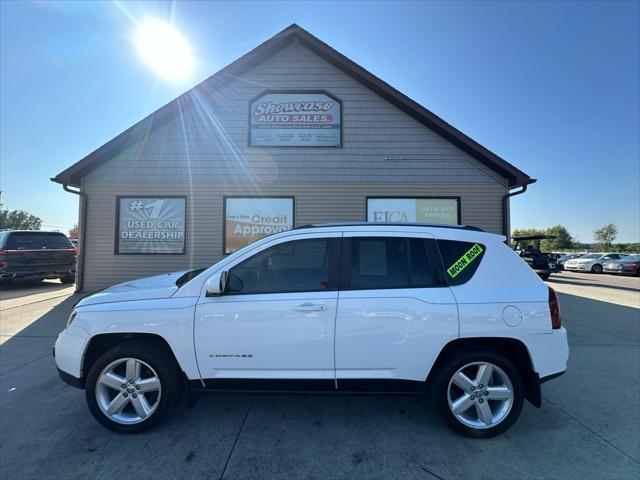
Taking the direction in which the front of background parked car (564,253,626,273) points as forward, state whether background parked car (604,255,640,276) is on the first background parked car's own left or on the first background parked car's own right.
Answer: on the first background parked car's own left

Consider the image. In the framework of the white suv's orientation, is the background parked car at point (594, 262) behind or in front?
behind

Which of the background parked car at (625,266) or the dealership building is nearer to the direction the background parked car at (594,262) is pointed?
the dealership building

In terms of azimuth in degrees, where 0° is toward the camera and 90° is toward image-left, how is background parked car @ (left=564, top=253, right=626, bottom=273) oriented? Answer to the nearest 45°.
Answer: approximately 45°

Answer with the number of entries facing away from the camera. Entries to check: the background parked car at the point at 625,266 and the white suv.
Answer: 0

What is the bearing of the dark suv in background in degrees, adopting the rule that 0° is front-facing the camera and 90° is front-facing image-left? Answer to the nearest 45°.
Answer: approximately 180°

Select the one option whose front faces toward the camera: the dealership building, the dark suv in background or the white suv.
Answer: the dealership building

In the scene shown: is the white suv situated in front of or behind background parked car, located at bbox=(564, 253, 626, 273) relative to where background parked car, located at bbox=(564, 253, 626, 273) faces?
in front

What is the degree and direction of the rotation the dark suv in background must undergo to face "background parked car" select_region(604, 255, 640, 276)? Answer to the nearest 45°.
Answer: approximately 90° to its right

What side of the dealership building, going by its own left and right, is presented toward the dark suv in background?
right

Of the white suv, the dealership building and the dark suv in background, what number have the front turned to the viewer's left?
1

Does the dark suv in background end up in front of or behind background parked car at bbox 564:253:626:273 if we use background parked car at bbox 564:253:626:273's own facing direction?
in front

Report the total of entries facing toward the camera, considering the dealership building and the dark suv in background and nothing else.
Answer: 1

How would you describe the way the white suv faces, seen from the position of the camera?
facing to the left of the viewer
